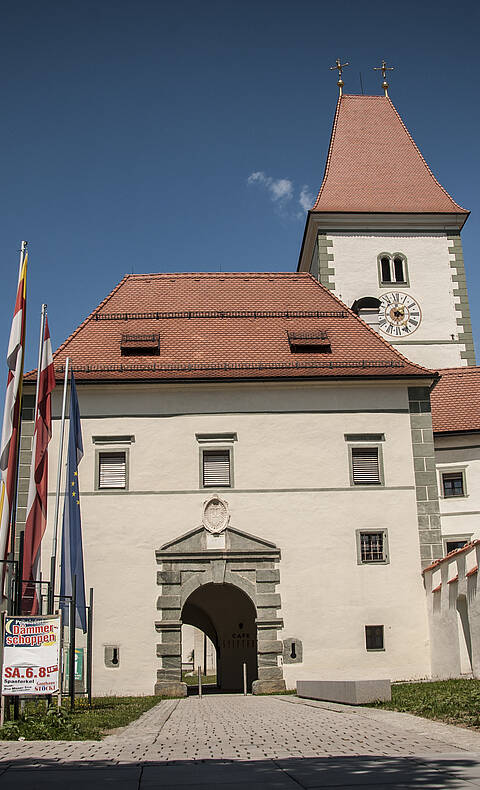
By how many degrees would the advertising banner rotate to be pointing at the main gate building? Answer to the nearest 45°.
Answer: approximately 135° to its left

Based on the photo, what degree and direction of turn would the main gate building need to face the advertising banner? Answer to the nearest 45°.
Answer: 0° — it already faces it

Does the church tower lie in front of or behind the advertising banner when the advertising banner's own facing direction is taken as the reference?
behind

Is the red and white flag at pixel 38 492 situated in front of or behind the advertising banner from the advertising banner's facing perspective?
behind

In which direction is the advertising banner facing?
toward the camera

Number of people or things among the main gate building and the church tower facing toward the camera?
2

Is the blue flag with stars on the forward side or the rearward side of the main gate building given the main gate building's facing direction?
on the forward side

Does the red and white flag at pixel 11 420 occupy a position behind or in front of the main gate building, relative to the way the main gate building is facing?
in front

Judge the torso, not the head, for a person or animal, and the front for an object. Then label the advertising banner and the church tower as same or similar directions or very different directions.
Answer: same or similar directions

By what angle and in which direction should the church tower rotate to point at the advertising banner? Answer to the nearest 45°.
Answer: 0° — it already faces it

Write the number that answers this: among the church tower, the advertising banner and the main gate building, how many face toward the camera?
3

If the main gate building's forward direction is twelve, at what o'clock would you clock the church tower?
The church tower is roughly at 7 o'clock from the main gate building.

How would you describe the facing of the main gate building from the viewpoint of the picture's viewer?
facing the viewer
